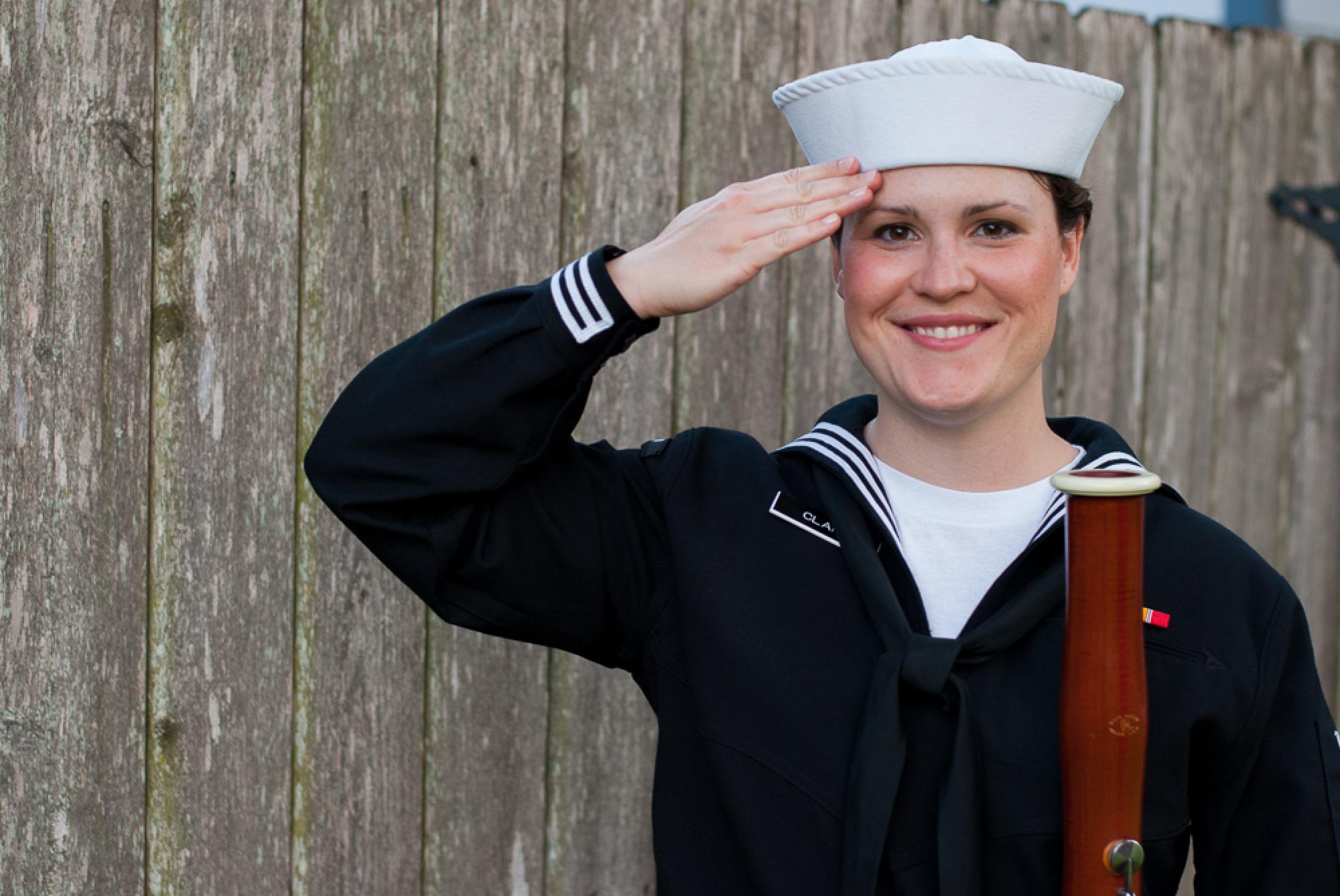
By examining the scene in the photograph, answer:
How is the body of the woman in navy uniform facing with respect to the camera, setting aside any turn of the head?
toward the camera

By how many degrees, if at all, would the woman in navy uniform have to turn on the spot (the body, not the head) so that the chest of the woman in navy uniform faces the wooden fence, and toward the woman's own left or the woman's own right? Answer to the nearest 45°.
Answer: approximately 135° to the woman's own right
